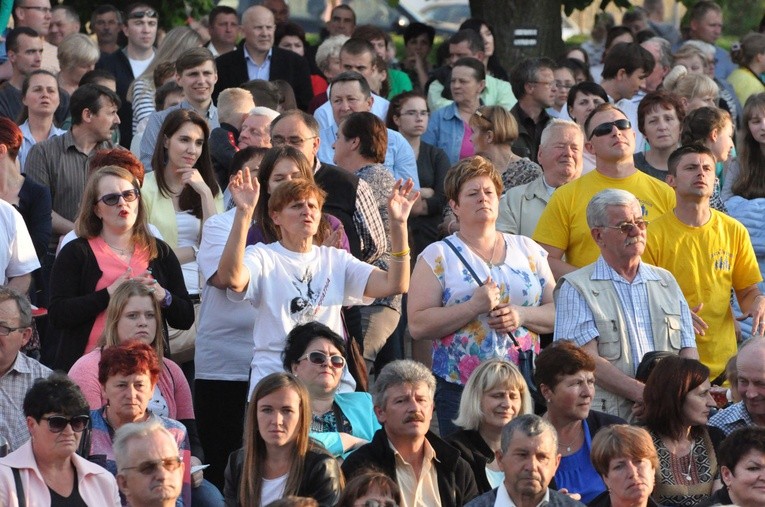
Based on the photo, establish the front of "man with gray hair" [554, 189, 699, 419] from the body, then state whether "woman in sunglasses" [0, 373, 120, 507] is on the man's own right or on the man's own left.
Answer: on the man's own right

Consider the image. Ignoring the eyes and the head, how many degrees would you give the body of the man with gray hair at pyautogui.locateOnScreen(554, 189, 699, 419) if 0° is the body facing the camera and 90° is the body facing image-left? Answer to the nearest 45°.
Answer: approximately 315°

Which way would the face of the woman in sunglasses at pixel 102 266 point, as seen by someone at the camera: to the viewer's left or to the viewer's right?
to the viewer's right

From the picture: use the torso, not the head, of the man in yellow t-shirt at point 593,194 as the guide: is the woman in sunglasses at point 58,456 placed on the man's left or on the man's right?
on the man's right

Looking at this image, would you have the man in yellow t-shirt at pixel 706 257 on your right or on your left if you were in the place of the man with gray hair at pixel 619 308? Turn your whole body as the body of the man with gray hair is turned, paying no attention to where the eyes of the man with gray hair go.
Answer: on your left

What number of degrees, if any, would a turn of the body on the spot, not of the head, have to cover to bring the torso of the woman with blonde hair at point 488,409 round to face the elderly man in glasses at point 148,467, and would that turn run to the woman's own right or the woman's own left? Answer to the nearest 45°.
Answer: approximately 90° to the woman's own right
